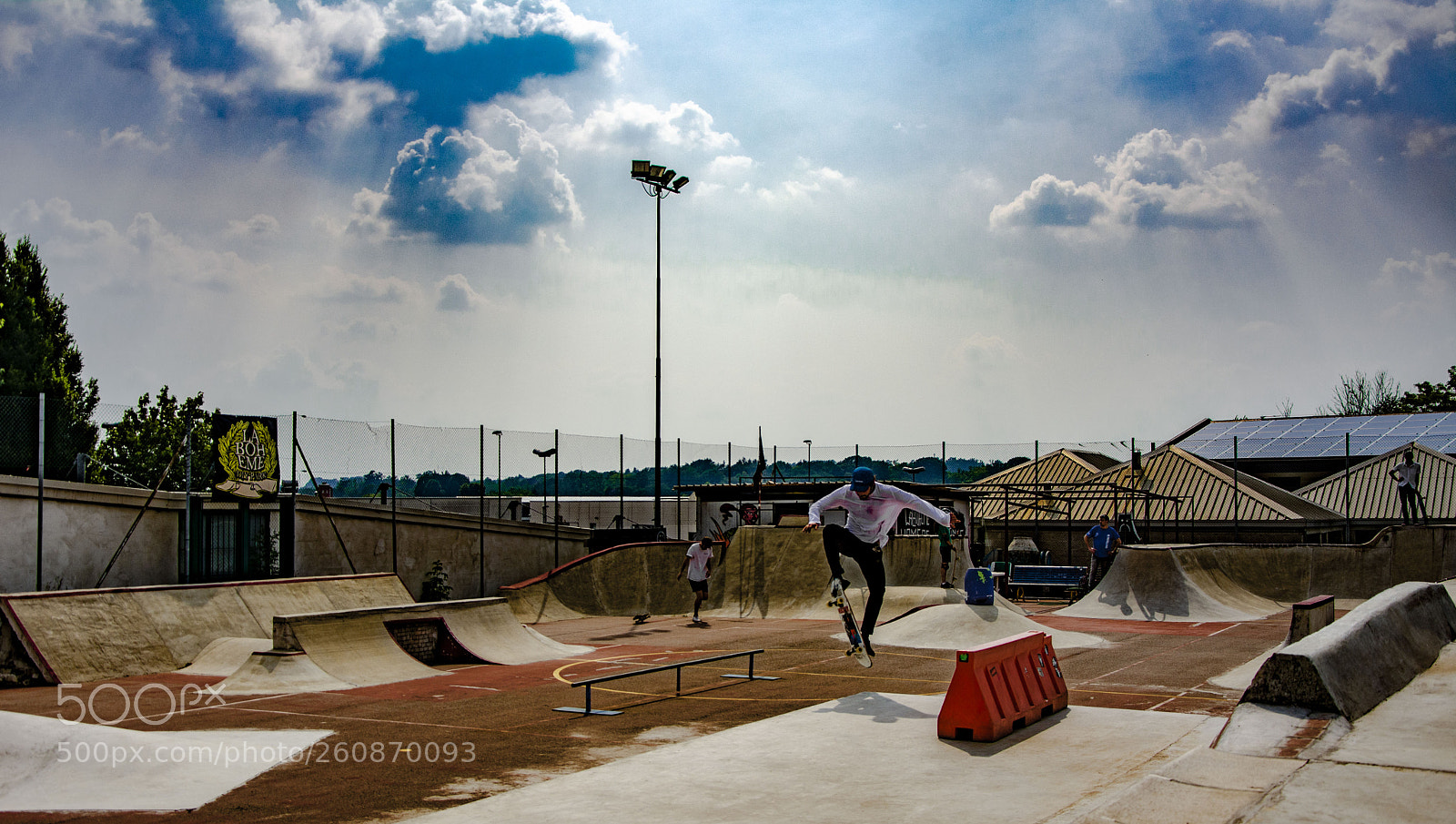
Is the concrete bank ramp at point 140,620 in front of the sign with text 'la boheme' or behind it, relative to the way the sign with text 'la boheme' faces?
in front

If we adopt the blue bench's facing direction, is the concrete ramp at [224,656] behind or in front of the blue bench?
in front

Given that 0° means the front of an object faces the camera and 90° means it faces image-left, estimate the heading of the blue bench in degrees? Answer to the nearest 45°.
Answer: approximately 0°

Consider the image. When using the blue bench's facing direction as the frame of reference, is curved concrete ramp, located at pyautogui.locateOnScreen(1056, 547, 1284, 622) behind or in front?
in front

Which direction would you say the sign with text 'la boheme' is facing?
toward the camera

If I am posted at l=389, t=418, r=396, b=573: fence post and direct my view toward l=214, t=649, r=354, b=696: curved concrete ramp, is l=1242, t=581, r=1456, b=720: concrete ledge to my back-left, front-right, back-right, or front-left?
front-left

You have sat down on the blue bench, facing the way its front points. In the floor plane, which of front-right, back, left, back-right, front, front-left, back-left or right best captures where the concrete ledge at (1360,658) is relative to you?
front

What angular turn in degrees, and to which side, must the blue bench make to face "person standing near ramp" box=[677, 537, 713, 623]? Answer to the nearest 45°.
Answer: approximately 45° to its right

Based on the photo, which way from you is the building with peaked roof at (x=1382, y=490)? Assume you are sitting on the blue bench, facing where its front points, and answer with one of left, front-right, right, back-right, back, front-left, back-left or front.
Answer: back-left

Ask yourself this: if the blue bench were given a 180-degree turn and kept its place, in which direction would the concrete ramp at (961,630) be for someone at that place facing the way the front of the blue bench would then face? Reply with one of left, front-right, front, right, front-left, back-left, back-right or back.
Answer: back

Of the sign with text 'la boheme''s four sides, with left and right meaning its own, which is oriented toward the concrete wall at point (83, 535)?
right

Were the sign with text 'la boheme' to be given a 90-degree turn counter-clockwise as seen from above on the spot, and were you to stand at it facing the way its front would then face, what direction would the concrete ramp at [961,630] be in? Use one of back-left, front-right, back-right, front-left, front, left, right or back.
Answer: front-right

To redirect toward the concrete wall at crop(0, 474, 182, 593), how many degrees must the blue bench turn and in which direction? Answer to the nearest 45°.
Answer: approximately 45° to its right

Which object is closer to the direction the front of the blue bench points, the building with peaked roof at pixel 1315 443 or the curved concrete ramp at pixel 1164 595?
the curved concrete ramp

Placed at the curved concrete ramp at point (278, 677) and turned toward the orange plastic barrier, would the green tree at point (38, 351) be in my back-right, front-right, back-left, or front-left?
back-left

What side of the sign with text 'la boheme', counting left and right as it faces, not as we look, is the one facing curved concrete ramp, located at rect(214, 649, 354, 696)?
front

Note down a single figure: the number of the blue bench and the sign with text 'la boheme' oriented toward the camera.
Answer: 2
